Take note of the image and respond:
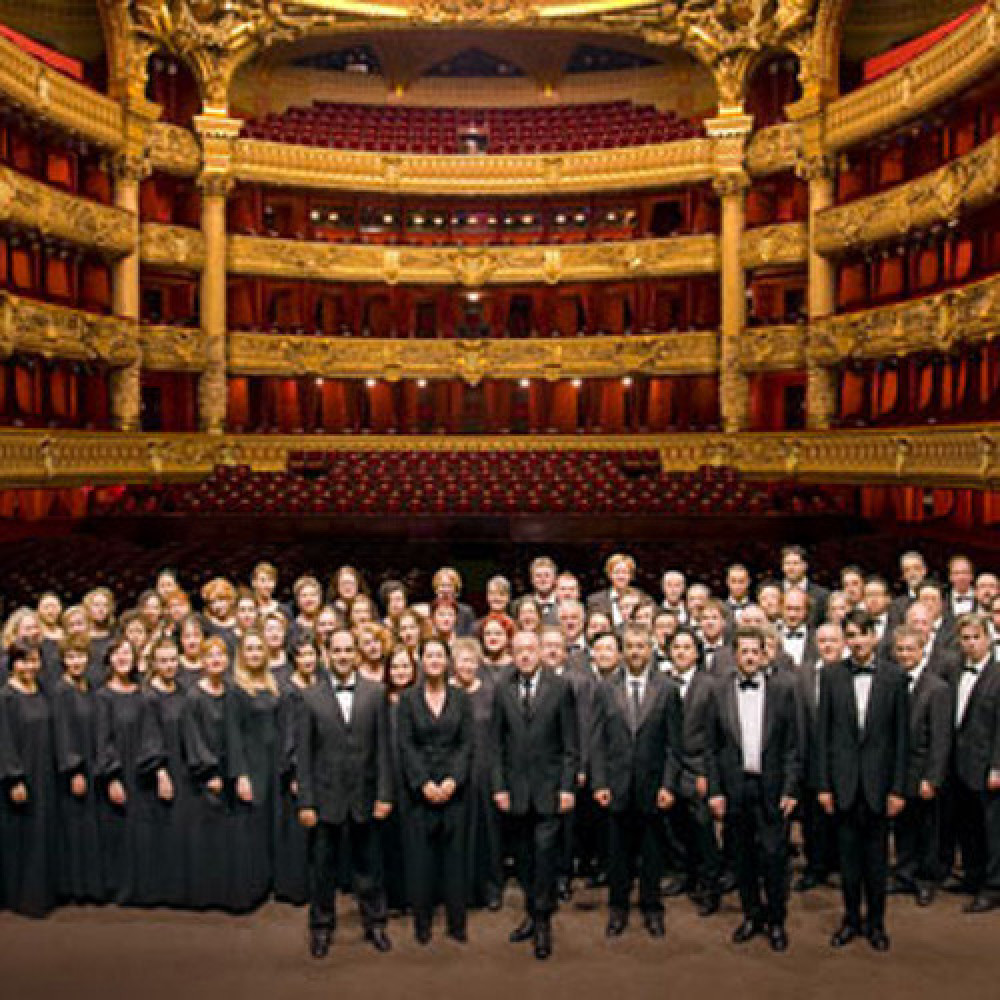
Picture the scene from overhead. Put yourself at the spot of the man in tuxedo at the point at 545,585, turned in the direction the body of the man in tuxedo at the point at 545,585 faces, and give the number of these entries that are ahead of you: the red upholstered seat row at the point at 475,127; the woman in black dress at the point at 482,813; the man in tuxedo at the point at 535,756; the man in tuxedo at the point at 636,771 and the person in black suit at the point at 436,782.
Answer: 4

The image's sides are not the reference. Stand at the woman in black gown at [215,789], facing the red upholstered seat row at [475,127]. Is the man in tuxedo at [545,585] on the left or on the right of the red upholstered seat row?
right

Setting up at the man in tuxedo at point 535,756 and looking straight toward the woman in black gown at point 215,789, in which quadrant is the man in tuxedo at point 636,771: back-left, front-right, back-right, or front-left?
back-right

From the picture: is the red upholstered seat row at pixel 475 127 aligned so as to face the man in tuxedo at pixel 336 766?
yes

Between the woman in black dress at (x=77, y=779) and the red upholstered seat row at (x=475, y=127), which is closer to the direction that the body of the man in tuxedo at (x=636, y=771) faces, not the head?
the woman in black dress
